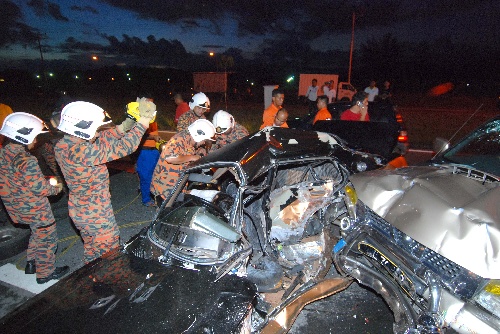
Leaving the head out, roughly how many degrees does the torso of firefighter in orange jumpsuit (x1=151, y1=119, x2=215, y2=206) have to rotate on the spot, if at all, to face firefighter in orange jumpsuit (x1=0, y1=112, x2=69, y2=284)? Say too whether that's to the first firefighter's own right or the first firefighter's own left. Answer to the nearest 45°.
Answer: approximately 180°

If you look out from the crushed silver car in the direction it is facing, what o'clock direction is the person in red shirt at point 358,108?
The person in red shirt is roughly at 4 o'clock from the crushed silver car.

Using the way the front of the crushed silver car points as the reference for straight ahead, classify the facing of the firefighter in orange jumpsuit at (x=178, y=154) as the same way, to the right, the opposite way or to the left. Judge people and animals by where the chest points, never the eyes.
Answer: the opposite way

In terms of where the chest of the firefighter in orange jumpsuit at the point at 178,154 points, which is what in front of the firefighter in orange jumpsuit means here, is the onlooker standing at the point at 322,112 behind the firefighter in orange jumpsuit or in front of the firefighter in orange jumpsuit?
in front

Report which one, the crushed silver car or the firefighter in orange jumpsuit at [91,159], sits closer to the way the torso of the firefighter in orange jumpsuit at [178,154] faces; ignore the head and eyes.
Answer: the crushed silver car

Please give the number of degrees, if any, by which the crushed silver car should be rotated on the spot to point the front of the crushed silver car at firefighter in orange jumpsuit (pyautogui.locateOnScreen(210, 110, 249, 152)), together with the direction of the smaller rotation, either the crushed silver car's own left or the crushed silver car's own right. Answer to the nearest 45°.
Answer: approximately 90° to the crushed silver car's own right

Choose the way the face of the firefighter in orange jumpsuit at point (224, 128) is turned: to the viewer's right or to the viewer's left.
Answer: to the viewer's left

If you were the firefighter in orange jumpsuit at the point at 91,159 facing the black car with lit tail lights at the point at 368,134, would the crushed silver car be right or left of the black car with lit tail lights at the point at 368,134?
right

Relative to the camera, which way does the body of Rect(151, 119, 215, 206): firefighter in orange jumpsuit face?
to the viewer's right

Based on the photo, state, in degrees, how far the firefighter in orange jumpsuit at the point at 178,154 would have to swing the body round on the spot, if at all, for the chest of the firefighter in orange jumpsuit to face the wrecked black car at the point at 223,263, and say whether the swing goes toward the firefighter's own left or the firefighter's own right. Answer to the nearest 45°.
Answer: approximately 90° to the firefighter's own right

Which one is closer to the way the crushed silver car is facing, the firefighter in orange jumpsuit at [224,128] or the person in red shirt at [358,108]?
the firefighter in orange jumpsuit

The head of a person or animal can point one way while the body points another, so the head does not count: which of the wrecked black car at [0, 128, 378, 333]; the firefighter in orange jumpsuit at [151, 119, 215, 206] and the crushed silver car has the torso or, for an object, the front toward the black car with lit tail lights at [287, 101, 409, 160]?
the firefighter in orange jumpsuit

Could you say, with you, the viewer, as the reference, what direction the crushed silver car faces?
facing the viewer and to the left of the viewer
